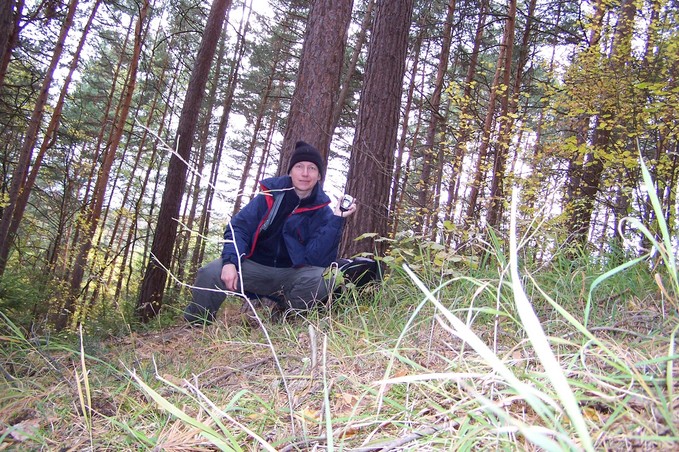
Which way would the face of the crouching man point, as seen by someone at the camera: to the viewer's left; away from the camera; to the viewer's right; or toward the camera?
toward the camera

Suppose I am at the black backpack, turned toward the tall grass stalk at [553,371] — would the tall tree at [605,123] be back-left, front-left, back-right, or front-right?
back-left

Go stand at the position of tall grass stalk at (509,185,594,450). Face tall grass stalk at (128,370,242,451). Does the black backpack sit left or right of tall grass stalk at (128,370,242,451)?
right

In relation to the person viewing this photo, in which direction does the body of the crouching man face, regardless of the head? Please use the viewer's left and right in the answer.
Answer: facing the viewer

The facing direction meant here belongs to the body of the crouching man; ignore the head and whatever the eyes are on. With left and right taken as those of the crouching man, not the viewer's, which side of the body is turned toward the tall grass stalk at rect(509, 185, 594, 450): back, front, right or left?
front

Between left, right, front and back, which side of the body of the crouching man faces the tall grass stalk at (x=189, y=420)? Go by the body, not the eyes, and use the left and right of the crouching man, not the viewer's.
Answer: front

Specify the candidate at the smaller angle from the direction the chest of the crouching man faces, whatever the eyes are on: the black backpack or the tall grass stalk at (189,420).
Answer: the tall grass stalk

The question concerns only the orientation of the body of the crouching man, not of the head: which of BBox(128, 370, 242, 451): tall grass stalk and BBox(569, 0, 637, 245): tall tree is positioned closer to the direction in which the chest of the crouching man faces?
the tall grass stalk

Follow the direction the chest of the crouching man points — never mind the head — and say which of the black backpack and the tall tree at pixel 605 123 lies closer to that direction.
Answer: the black backpack

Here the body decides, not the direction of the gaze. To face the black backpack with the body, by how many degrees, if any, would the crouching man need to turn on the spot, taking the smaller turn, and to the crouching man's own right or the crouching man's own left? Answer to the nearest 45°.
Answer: approximately 45° to the crouching man's own left

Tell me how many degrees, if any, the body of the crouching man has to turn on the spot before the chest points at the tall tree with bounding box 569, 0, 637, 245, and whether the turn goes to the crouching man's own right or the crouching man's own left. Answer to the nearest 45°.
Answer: approximately 90° to the crouching man's own left

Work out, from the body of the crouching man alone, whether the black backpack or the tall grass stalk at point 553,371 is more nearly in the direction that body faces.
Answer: the tall grass stalk

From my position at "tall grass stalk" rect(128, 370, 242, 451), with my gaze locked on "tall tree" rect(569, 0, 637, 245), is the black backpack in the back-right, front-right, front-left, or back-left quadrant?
front-left
